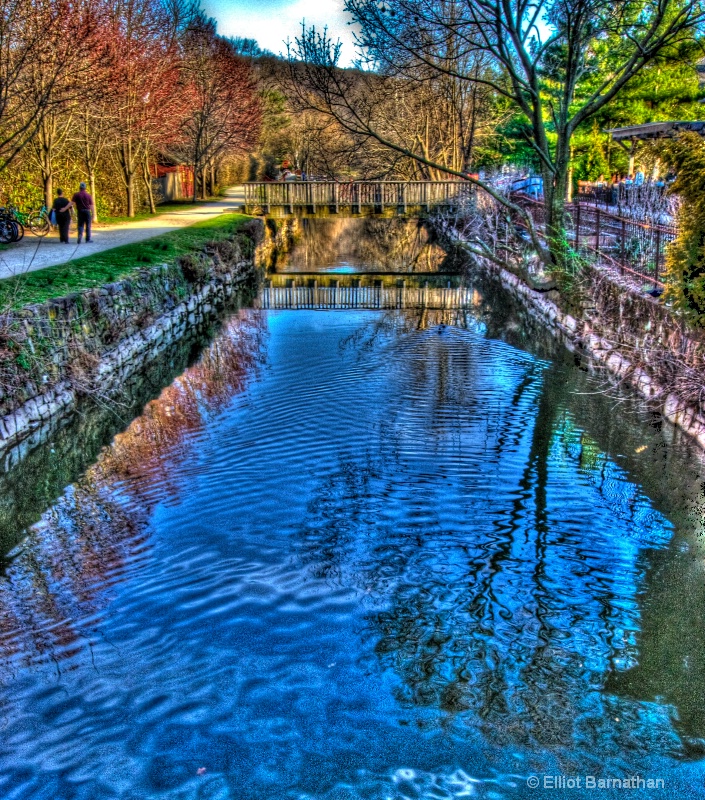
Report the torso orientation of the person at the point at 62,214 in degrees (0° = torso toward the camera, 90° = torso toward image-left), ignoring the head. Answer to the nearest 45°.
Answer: approximately 180°

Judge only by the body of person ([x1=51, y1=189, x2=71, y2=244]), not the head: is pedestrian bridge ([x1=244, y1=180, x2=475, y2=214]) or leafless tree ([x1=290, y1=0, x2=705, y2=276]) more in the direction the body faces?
the pedestrian bridge

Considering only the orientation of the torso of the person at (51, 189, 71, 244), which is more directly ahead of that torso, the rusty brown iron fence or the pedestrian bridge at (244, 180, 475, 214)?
the pedestrian bridge

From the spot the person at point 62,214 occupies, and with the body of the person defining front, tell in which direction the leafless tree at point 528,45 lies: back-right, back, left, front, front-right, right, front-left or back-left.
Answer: back-right

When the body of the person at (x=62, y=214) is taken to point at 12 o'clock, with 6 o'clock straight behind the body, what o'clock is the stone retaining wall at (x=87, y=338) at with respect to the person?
The stone retaining wall is roughly at 6 o'clock from the person.

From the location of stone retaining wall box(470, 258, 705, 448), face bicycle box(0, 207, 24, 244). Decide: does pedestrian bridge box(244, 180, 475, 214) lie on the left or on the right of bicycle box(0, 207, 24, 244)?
right

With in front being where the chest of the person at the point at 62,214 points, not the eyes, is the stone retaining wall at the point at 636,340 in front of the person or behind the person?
behind

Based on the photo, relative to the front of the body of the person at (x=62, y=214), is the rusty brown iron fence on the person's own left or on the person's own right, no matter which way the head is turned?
on the person's own right
